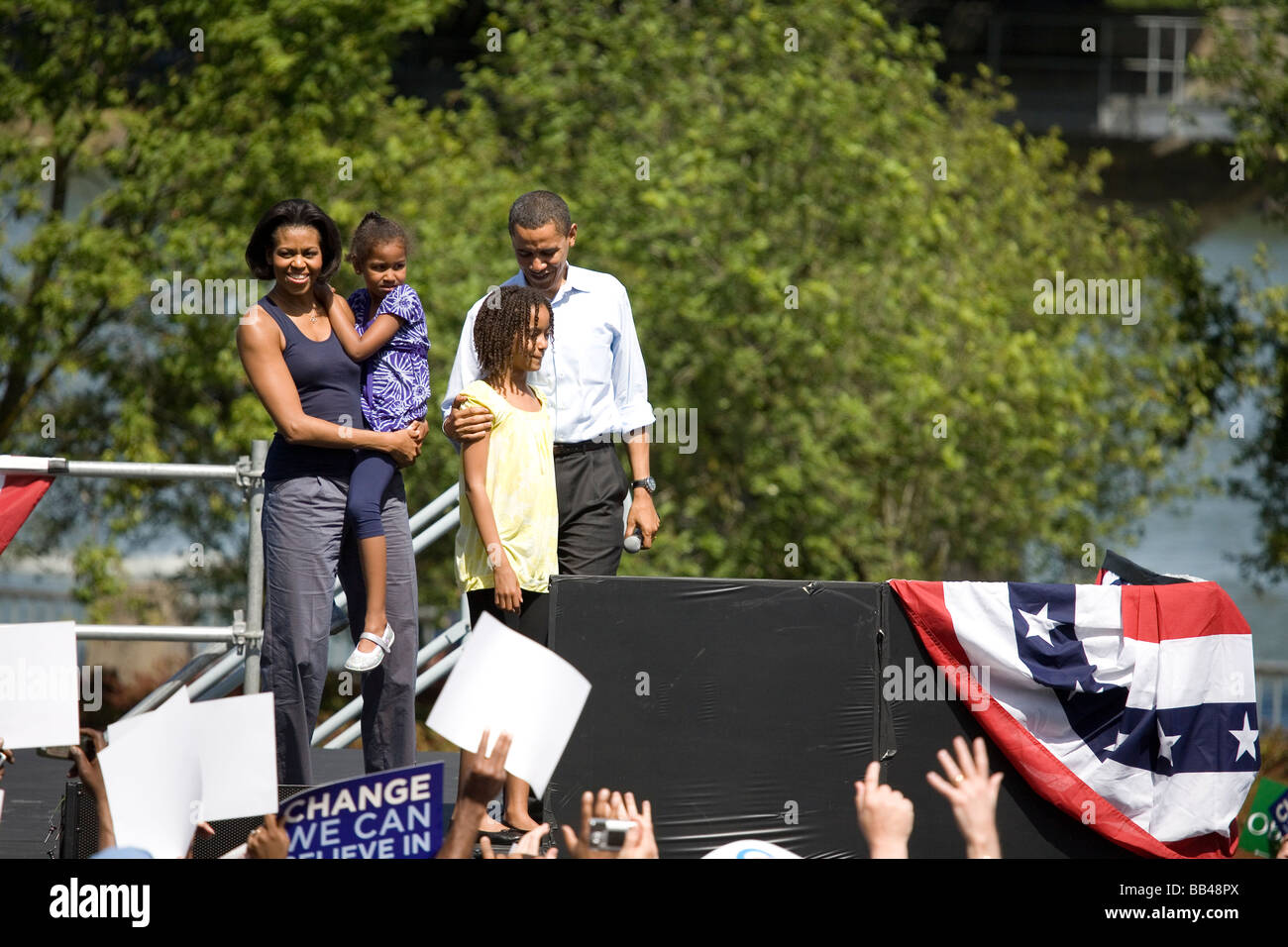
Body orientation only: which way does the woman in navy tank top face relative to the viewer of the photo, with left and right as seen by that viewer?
facing the viewer and to the right of the viewer

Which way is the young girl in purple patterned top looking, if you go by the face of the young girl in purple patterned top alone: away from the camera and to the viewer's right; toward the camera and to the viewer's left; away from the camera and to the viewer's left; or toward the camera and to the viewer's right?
toward the camera and to the viewer's right

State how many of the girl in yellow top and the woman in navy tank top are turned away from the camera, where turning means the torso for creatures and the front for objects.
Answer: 0

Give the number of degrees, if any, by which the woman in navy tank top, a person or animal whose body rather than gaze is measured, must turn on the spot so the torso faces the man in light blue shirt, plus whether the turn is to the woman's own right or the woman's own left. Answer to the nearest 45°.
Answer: approximately 45° to the woman's own left

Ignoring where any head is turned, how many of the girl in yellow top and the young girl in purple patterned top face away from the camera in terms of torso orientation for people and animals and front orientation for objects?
0
